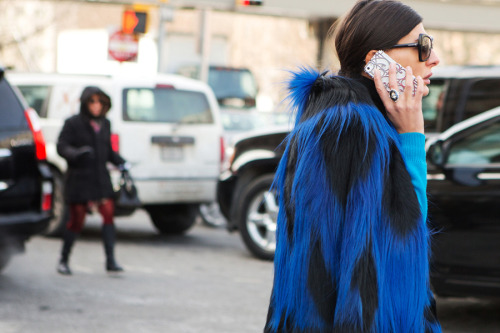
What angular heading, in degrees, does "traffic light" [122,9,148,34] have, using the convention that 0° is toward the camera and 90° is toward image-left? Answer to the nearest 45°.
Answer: approximately 0°

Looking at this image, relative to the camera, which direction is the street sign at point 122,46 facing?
toward the camera

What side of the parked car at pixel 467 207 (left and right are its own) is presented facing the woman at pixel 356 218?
left

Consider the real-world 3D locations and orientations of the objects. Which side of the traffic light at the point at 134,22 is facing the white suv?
front

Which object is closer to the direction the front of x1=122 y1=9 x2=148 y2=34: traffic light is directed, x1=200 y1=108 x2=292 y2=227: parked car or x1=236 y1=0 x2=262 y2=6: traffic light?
the parked car

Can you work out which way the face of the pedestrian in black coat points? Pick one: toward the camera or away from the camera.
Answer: toward the camera

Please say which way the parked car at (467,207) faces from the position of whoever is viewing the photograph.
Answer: facing to the left of the viewer

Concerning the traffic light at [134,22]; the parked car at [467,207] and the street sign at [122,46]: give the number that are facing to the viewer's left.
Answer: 1

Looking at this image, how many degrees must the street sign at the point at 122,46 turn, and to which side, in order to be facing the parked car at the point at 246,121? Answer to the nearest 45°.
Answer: approximately 90° to its left

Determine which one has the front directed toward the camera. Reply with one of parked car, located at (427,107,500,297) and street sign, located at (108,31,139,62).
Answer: the street sign
